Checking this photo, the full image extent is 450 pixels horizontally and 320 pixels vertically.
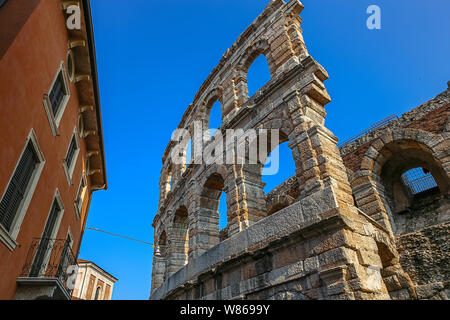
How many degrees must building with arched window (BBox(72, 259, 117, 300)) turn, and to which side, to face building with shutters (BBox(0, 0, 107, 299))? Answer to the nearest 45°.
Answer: approximately 45° to its right

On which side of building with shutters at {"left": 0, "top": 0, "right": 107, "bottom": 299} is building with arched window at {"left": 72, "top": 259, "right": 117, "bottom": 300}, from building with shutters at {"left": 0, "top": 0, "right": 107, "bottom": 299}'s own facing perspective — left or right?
on its left

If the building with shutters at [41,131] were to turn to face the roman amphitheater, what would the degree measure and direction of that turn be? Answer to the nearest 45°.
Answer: approximately 45° to its left

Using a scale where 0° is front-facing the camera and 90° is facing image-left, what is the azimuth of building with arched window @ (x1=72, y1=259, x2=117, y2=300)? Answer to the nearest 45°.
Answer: approximately 315°
